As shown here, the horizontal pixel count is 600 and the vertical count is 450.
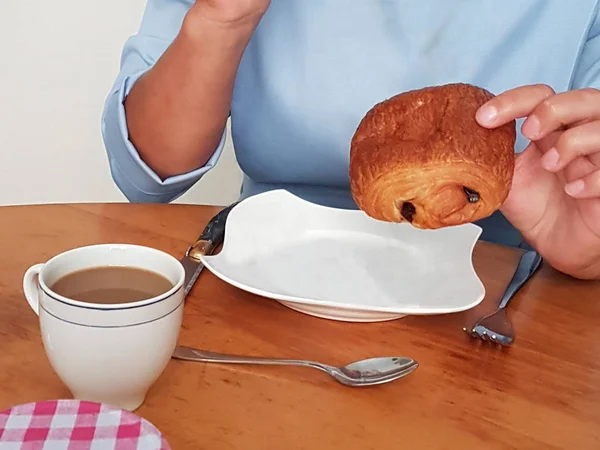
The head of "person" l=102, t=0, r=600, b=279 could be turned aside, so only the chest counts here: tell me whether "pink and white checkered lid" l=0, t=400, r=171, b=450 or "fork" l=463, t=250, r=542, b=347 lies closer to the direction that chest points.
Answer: the pink and white checkered lid

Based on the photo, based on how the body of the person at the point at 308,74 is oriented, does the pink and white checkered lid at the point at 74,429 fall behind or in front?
in front

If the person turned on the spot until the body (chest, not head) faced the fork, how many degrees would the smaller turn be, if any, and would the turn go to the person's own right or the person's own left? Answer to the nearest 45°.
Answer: approximately 45° to the person's own left

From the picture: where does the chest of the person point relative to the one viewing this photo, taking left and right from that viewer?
facing the viewer

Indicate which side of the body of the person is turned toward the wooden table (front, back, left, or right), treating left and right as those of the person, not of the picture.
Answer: front

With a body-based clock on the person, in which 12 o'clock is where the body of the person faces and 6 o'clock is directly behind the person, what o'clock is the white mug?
The white mug is roughly at 12 o'clock from the person.

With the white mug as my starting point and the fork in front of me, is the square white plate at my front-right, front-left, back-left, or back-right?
front-left
